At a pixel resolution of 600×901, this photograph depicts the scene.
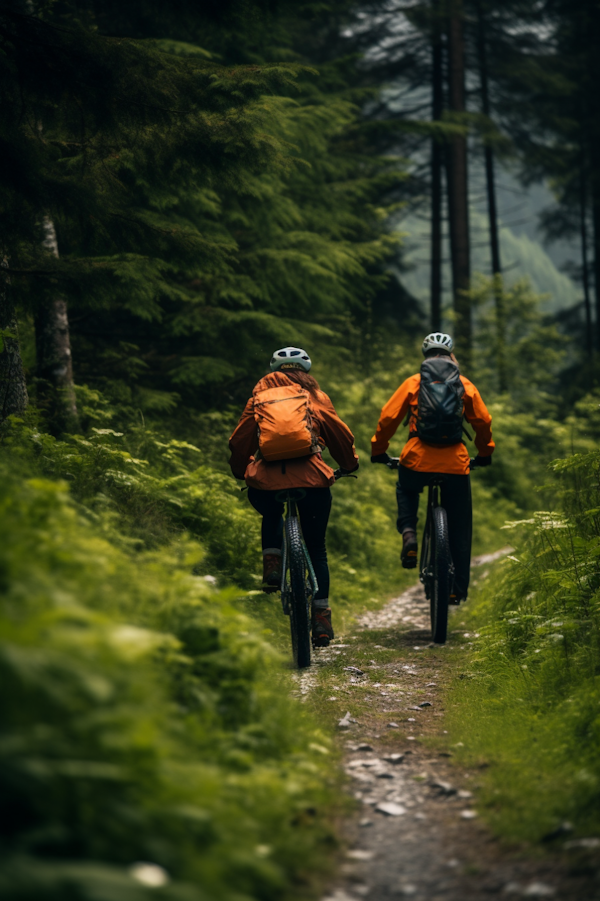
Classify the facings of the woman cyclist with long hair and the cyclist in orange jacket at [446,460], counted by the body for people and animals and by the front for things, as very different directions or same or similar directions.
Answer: same or similar directions

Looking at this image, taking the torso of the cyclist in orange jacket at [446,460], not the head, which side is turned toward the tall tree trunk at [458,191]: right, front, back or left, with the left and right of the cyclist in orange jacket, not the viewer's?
front

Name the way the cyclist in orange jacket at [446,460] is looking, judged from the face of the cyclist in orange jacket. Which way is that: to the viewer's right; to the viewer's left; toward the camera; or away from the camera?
away from the camera

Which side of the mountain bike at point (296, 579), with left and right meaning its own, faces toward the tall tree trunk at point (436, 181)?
front

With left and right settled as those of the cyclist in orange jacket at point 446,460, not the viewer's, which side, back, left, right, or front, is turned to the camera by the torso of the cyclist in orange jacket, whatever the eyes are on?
back

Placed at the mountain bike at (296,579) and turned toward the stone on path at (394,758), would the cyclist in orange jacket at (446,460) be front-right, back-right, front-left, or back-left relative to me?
back-left

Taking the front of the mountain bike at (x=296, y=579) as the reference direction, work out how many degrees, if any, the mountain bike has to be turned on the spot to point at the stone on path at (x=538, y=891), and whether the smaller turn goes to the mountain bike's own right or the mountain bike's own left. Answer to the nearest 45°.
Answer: approximately 180°

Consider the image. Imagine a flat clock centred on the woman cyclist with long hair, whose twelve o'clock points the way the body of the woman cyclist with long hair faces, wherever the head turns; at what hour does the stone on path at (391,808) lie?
The stone on path is roughly at 6 o'clock from the woman cyclist with long hair.

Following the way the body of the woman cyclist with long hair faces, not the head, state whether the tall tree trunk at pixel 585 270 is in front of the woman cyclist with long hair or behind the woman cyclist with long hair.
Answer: in front

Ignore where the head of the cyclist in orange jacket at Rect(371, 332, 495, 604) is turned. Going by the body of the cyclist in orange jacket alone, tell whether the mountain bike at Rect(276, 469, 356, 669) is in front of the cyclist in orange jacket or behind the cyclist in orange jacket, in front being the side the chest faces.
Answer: behind

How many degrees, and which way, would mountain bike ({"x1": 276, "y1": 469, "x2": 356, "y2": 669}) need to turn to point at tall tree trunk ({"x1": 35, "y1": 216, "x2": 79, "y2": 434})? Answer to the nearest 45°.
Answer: approximately 45° to its left

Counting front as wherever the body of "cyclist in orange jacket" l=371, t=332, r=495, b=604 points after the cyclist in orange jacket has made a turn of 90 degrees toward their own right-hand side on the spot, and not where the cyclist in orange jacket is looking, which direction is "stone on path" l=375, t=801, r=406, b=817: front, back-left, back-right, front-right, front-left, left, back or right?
right

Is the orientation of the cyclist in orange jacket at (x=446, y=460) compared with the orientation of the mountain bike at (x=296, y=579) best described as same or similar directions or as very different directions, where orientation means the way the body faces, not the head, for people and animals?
same or similar directions

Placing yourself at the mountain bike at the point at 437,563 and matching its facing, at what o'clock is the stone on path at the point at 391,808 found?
The stone on path is roughly at 6 o'clock from the mountain bike.

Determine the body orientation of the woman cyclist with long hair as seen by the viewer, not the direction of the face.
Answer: away from the camera

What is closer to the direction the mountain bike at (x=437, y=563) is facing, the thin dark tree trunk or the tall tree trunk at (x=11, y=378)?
the thin dark tree trunk

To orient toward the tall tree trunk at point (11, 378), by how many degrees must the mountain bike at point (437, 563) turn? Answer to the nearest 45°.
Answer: approximately 90° to its left

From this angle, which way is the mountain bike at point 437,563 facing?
away from the camera

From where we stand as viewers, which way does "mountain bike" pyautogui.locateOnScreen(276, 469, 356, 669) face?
facing away from the viewer
